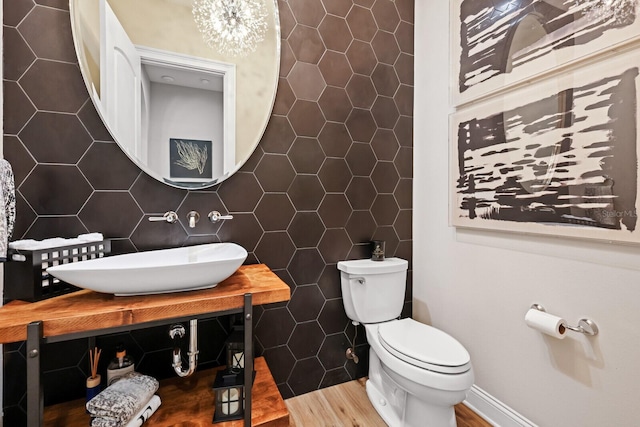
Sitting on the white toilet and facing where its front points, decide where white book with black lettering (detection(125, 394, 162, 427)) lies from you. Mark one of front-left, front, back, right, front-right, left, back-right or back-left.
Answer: right

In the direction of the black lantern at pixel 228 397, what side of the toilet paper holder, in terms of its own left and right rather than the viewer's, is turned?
front

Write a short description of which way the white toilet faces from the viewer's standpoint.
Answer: facing the viewer and to the right of the viewer

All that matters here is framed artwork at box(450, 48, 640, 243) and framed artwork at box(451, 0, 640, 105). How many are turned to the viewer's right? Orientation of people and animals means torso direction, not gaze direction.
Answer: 0

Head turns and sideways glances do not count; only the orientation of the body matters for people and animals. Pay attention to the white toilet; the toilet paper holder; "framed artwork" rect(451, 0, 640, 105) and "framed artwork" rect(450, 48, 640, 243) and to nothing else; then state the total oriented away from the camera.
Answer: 0

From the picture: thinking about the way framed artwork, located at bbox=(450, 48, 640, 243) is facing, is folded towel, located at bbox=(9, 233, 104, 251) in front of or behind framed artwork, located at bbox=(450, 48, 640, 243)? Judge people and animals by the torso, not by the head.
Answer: in front

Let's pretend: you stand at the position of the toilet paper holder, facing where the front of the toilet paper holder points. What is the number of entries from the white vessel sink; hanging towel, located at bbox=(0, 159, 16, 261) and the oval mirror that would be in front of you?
3

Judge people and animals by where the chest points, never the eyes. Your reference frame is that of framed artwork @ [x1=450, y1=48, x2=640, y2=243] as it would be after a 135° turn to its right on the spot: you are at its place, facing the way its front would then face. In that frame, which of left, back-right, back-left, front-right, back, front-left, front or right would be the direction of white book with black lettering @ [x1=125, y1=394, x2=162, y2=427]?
back-left

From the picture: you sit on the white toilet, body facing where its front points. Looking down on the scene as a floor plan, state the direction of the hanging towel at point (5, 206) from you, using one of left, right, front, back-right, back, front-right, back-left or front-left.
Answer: right

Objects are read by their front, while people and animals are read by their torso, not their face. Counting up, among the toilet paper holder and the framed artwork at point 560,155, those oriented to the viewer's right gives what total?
0

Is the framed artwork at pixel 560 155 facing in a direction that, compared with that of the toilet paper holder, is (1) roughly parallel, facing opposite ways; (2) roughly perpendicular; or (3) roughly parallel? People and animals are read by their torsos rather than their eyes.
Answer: roughly parallel

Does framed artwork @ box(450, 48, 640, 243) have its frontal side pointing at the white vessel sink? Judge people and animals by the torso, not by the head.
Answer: yes

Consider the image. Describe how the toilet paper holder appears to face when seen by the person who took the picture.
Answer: facing the viewer and to the left of the viewer

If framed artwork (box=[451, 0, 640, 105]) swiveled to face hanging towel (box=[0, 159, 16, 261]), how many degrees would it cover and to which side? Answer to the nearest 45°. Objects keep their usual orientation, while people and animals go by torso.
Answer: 0° — it already faces it

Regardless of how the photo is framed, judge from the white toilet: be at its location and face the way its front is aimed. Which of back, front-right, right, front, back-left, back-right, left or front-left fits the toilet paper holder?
front-left

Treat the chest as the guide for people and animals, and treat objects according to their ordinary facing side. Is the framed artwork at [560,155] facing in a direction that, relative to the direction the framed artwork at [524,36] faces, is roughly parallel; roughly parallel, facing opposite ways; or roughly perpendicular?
roughly parallel

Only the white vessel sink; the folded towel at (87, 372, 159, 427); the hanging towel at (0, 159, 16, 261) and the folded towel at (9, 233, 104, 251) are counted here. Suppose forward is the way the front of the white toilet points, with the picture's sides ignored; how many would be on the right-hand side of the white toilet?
4

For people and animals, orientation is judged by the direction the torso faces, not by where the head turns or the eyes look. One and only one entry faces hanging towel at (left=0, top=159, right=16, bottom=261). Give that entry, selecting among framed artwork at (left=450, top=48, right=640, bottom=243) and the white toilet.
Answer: the framed artwork
